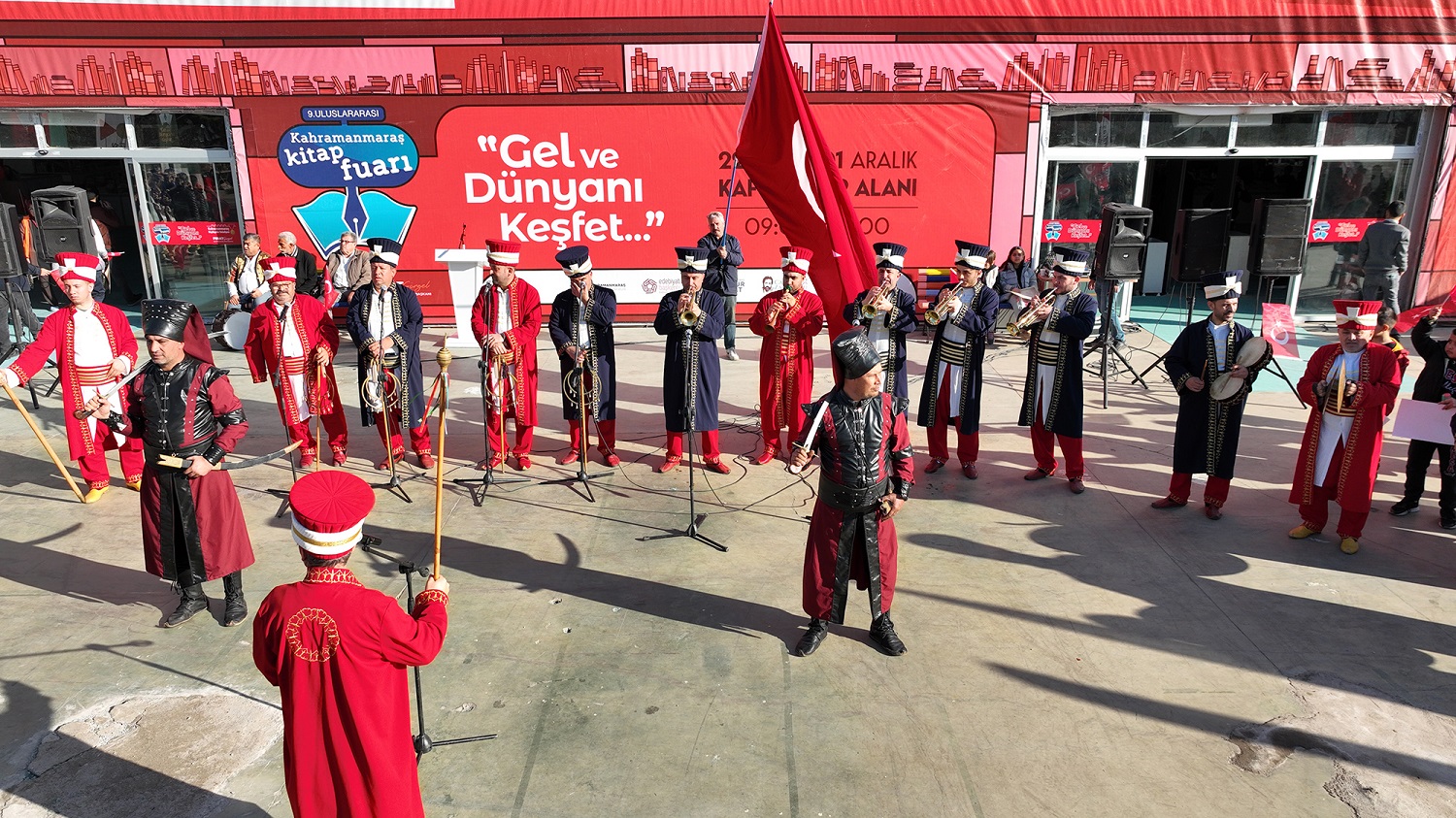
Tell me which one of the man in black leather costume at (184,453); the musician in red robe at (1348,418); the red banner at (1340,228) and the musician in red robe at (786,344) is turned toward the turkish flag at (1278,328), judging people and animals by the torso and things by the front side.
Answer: the red banner

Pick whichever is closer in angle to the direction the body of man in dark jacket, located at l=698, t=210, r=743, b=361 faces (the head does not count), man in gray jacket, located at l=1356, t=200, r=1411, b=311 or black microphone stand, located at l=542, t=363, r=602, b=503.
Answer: the black microphone stand

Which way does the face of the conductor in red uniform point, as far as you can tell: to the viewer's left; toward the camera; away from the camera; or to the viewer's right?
away from the camera

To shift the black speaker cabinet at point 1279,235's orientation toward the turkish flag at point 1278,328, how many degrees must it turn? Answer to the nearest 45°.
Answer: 0° — it already faces it

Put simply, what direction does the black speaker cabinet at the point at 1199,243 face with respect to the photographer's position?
facing the viewer and to the right of the viewer

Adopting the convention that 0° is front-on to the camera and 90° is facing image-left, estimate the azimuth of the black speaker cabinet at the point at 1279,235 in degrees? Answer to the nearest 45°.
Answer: approximately 0°

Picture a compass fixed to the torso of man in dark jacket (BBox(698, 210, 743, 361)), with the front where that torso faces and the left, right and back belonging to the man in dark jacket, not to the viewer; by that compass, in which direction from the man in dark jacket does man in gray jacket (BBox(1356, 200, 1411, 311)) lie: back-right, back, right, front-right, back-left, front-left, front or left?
left

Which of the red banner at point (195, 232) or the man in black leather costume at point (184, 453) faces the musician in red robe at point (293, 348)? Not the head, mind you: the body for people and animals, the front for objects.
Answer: the red banner

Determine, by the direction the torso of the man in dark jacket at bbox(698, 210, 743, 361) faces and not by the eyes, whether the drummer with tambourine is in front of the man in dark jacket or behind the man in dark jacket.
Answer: in front

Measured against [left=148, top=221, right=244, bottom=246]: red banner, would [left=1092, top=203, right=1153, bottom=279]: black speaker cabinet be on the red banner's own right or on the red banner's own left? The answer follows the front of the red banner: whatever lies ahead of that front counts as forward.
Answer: on the red banner's own left
